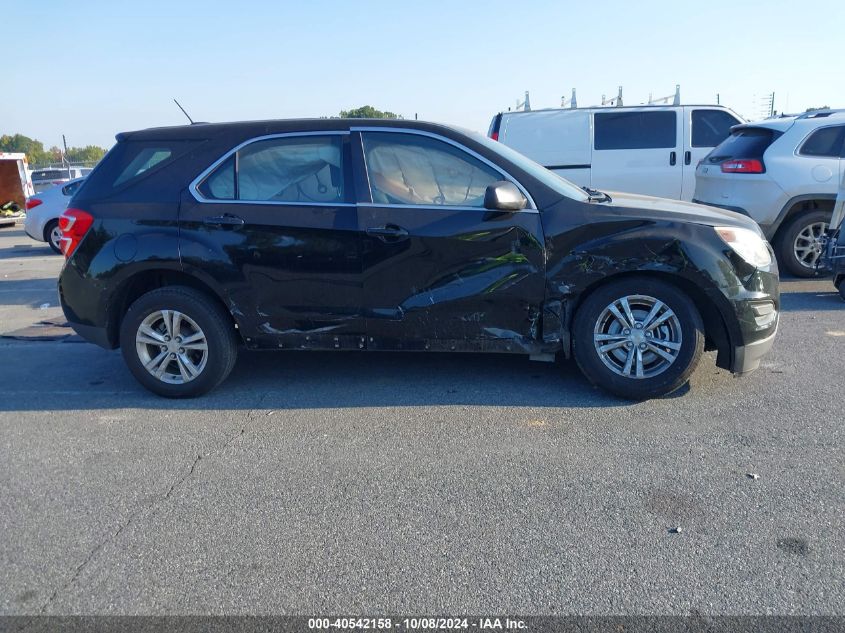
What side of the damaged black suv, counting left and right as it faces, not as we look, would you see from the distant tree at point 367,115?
left

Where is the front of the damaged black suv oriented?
to the viewer's right

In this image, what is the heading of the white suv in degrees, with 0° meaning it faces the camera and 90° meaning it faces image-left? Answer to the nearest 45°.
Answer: approximately 225°

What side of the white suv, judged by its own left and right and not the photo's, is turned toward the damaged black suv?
back

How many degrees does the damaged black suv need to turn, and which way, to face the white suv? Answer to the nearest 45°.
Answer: approximately 45° to its left

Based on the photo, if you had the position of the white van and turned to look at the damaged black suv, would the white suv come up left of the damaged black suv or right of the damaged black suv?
left
